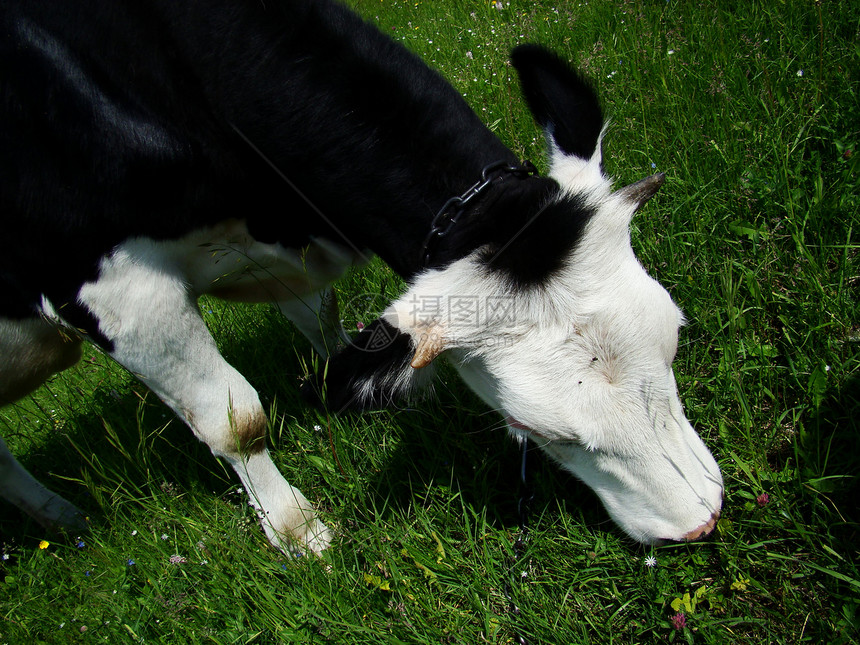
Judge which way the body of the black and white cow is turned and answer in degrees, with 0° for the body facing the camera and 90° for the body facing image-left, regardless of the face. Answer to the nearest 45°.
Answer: approximately 270°

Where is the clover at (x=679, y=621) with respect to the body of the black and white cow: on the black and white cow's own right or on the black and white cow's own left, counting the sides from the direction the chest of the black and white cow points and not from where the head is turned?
on the black and white cow's own right
